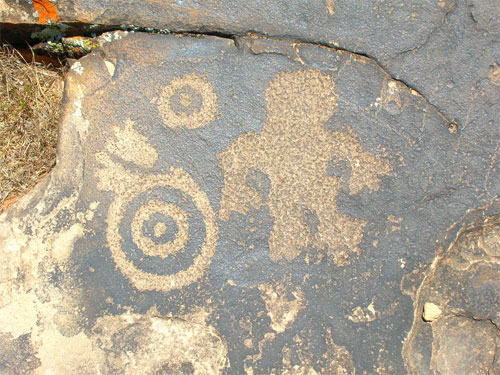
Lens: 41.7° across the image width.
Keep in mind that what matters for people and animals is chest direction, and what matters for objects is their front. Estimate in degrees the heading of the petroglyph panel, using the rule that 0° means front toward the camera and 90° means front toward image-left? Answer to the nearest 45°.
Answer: approximately 0°

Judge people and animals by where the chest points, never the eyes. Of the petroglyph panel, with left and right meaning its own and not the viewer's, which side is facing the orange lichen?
right
